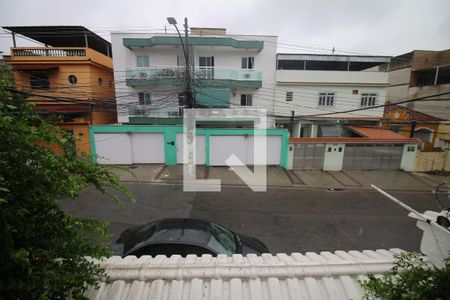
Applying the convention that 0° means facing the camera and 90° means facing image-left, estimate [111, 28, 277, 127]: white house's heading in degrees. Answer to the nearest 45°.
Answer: approximately 0°

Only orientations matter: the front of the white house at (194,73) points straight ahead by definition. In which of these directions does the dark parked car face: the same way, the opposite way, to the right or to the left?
to the left

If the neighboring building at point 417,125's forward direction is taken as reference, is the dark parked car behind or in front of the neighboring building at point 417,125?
in front

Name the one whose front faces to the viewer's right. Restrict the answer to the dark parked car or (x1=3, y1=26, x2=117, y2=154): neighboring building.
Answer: the dark parked car

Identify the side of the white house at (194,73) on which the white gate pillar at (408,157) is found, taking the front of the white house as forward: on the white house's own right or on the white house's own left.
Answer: on the white house's own left

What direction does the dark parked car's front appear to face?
to the viewer's right

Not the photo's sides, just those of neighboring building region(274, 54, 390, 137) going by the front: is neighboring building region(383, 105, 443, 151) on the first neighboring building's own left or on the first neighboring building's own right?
on the first neighboring building's own left
